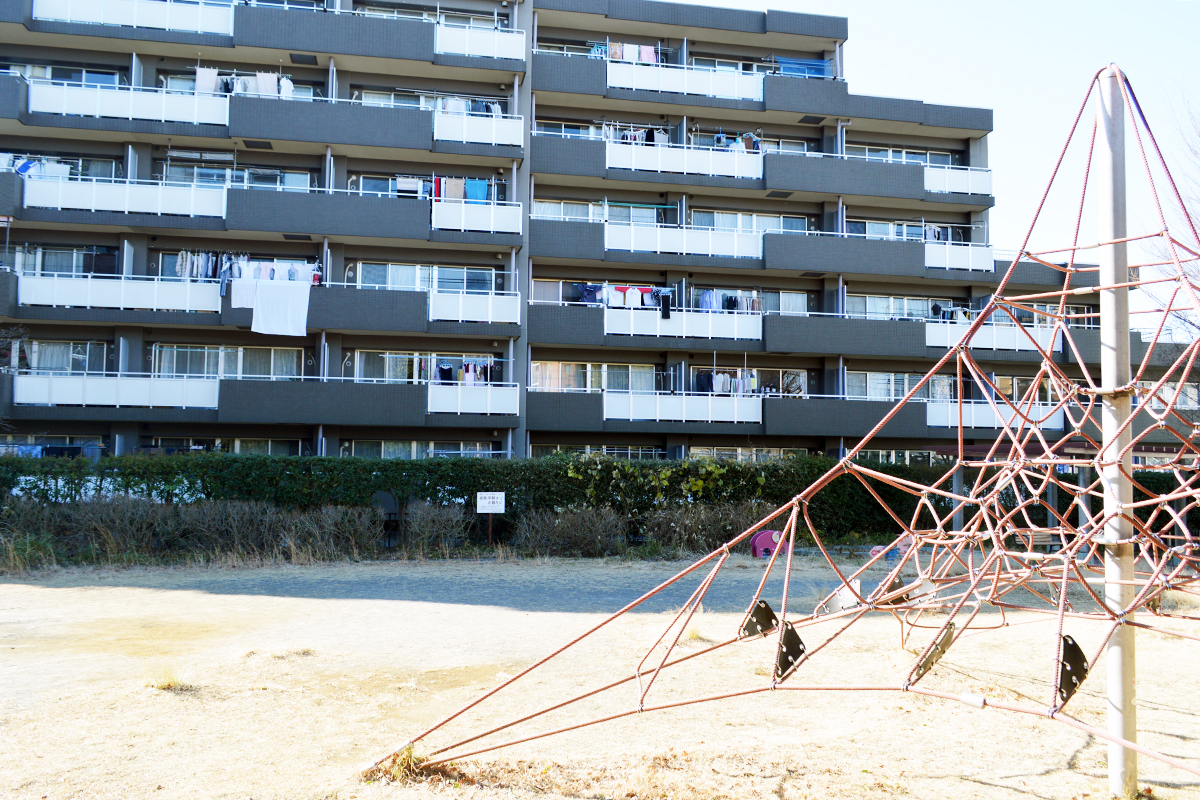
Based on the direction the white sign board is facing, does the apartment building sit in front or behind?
behind

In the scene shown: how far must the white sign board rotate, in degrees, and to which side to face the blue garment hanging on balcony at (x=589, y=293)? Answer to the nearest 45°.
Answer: approximately 180°

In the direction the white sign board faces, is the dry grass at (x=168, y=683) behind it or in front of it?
in front

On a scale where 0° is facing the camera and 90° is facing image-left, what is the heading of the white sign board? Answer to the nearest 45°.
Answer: approximately 0°

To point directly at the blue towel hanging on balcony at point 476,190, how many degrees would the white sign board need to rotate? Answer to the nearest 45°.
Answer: approximately 180°
